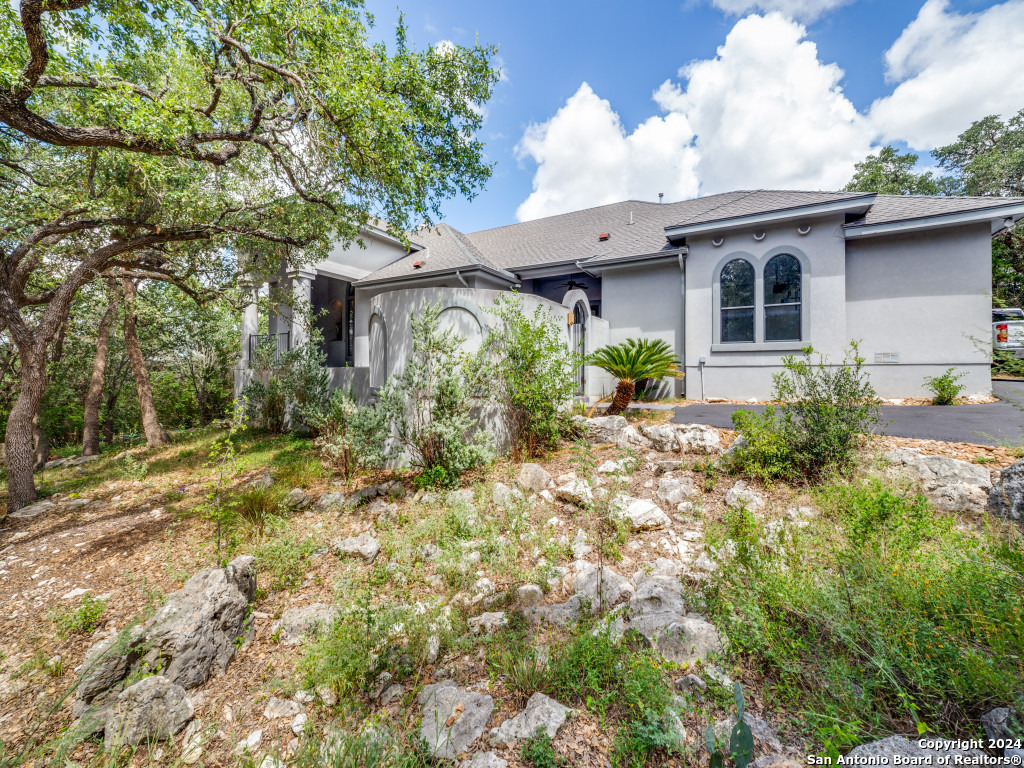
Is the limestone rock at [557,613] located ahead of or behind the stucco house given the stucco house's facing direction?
ahead

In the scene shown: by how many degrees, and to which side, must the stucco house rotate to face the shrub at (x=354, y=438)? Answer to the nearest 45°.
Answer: approximately 45° to its right

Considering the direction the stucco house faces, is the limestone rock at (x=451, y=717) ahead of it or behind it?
ahead

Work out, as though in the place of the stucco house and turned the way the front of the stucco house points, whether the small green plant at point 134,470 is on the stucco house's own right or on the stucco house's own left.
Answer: on the stucco house's own right

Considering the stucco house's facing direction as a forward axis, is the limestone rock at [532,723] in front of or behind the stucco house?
in front

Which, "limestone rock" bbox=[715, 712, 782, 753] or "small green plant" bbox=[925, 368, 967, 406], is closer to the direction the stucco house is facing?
the limestone rock

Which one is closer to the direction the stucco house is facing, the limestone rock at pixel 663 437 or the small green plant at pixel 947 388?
the limestone rock

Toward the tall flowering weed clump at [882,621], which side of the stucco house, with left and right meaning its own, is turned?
front

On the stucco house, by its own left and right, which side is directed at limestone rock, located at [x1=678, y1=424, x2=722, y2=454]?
front

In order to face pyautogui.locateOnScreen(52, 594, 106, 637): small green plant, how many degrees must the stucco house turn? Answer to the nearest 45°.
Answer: approximately 45° to its right

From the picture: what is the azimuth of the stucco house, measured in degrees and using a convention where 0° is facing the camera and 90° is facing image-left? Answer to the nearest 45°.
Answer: approximately 0°
